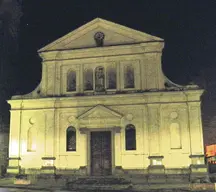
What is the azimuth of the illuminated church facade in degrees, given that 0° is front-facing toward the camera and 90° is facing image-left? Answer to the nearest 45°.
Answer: approximately 0°
